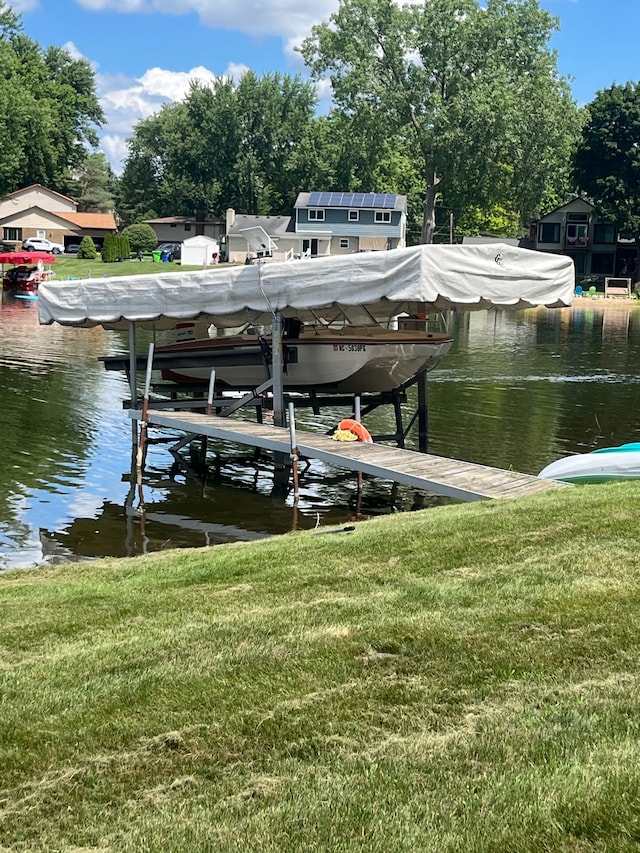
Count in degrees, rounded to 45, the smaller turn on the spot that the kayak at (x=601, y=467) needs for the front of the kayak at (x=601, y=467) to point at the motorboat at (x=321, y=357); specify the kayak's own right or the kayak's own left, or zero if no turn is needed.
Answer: approximately 45° to the kayak's own right

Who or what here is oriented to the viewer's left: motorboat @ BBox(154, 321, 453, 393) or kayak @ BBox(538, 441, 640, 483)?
kayak @ BBox(538, 441, 640, 483)

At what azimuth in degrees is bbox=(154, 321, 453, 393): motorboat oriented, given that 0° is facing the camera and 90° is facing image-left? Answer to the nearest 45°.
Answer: approximately 315°

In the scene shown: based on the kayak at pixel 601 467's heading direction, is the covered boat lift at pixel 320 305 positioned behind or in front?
in front

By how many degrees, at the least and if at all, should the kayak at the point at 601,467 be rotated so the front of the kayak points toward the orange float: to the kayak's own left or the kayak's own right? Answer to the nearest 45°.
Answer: approximately 45° to the kayak's own right

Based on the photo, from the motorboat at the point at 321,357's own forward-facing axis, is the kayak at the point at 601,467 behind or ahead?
ahead

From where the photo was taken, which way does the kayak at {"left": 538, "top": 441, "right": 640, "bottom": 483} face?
to the viewer's left

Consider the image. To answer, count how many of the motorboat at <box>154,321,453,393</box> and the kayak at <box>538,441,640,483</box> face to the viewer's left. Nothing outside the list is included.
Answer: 1
